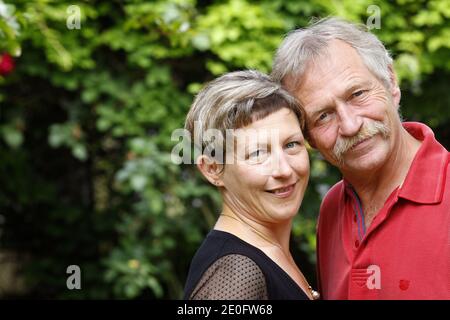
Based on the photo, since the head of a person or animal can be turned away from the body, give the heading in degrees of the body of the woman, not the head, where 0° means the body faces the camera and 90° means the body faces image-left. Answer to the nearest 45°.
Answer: approximately 315°

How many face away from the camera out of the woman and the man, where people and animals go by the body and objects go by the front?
0

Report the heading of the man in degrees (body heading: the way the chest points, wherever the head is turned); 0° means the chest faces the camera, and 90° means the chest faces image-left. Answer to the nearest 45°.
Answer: approximately 45°
